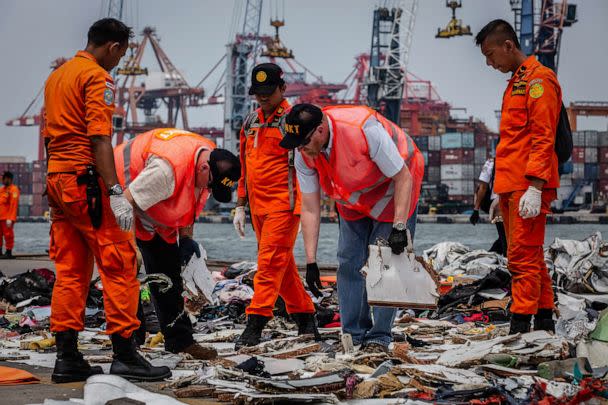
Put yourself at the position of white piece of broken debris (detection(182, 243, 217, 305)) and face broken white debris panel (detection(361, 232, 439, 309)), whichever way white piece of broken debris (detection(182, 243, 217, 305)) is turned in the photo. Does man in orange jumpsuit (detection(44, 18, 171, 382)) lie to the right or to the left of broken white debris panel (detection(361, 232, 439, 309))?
right

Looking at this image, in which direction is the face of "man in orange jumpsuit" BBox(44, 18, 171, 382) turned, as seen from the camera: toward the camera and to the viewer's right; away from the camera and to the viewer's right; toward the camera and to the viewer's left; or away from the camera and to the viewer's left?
away from the camera and to the viewer's right

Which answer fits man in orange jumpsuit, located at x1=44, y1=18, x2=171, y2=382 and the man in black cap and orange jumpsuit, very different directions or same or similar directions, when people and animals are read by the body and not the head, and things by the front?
very different directions

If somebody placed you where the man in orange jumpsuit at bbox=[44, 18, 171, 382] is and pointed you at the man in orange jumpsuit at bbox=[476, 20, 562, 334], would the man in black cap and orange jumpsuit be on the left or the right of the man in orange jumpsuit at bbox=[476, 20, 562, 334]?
left

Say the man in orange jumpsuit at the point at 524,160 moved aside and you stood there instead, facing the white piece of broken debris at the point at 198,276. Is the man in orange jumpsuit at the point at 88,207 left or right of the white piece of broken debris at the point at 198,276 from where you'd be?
left

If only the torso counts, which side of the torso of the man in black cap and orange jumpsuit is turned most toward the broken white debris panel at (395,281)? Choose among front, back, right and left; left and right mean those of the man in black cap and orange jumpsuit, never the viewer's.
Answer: left

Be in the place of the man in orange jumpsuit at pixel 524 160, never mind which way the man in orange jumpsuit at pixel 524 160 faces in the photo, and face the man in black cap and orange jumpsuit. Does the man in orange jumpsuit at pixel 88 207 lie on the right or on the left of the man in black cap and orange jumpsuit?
left

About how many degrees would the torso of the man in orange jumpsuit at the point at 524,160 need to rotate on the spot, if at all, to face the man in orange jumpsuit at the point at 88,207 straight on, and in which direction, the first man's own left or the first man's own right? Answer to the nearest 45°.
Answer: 0° — they already face them

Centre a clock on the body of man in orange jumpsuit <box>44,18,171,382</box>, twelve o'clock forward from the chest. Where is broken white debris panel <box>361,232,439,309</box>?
The broken white debris panel is roughly at 1 o'clock from the man in orange jumpsuit.

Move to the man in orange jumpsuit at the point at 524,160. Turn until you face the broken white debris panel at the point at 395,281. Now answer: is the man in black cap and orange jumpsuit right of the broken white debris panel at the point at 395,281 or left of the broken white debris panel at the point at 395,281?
right

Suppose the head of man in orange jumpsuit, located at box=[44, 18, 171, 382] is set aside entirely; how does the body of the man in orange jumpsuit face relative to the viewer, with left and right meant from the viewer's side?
facing away from the viewer and to the right of the viewer

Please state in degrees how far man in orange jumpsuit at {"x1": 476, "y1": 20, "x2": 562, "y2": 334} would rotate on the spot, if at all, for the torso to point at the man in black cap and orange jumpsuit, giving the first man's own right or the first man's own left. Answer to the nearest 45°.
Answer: approximately 45° to the first man's own right

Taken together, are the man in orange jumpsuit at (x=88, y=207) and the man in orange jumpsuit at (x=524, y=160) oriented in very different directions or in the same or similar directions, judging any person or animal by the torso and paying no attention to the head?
very different directions

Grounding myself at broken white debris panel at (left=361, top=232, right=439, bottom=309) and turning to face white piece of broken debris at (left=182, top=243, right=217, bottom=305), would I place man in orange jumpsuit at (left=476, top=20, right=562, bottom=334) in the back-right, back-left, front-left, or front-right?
back-right
